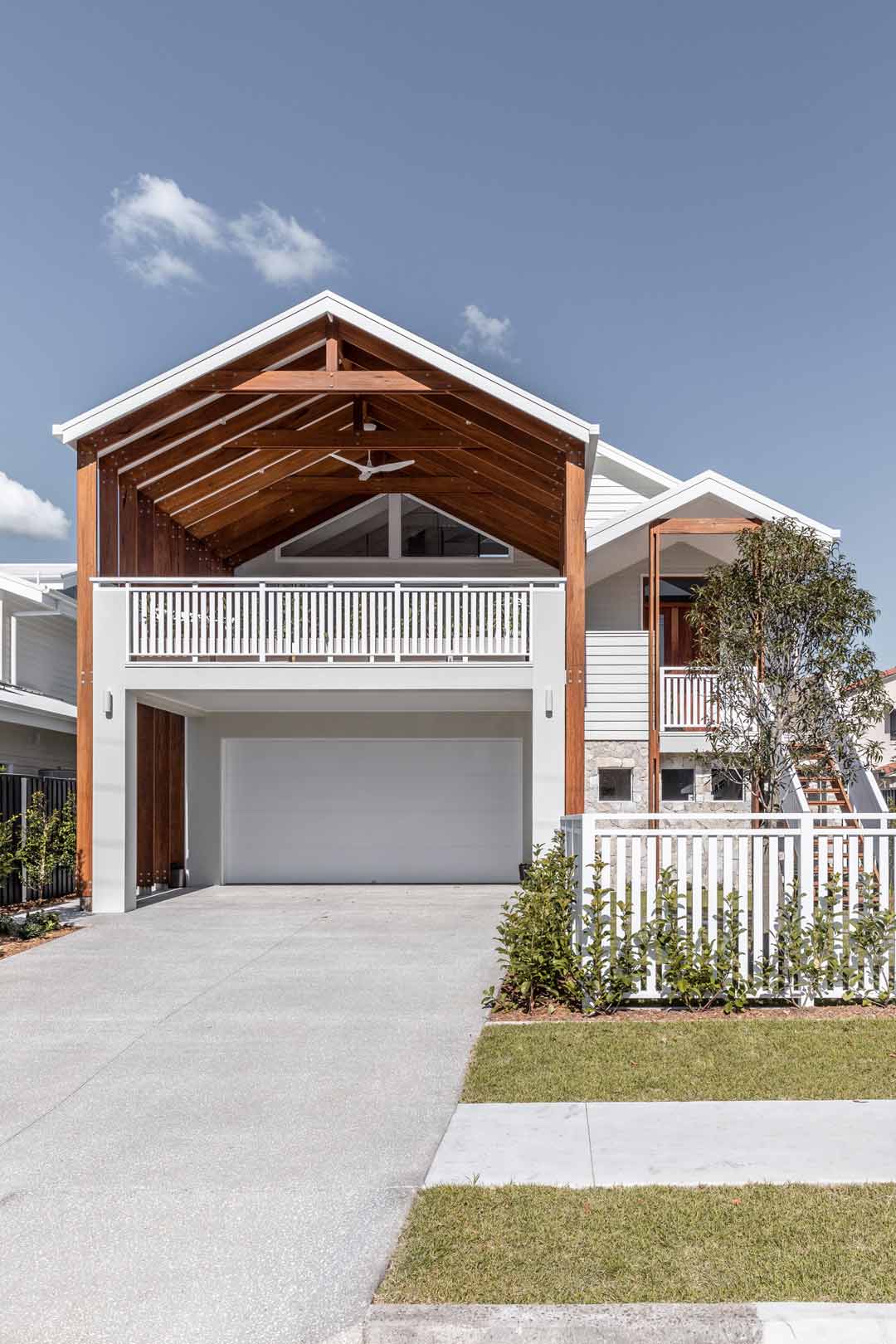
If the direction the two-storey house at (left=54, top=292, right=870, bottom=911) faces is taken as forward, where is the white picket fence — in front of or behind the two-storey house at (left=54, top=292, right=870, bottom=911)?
in front

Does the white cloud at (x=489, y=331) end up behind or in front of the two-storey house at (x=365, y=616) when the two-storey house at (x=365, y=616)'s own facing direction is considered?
behind

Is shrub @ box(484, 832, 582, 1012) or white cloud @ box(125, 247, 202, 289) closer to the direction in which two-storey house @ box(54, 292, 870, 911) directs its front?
the shrub

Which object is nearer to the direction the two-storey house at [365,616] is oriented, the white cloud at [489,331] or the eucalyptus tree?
the eucalyptus tree

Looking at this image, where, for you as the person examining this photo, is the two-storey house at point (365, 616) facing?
facing the viewer

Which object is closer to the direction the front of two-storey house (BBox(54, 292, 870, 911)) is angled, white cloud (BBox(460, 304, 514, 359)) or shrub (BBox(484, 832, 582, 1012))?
the shrub

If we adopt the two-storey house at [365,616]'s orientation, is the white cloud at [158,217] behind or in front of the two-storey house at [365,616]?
behind

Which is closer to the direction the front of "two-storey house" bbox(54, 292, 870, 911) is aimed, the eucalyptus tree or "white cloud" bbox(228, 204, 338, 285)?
the eucalyptus tree

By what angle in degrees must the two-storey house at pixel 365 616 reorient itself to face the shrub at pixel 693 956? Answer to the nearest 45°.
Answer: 0° — it already faces it

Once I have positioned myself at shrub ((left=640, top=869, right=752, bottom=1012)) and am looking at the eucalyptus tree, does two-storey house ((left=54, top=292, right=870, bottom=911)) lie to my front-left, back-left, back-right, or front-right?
front-left
